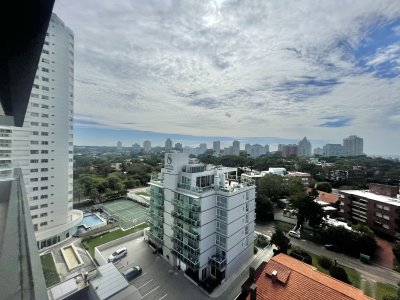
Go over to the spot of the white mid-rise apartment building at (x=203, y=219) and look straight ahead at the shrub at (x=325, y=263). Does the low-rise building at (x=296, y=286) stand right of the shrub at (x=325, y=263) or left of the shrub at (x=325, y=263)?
right
